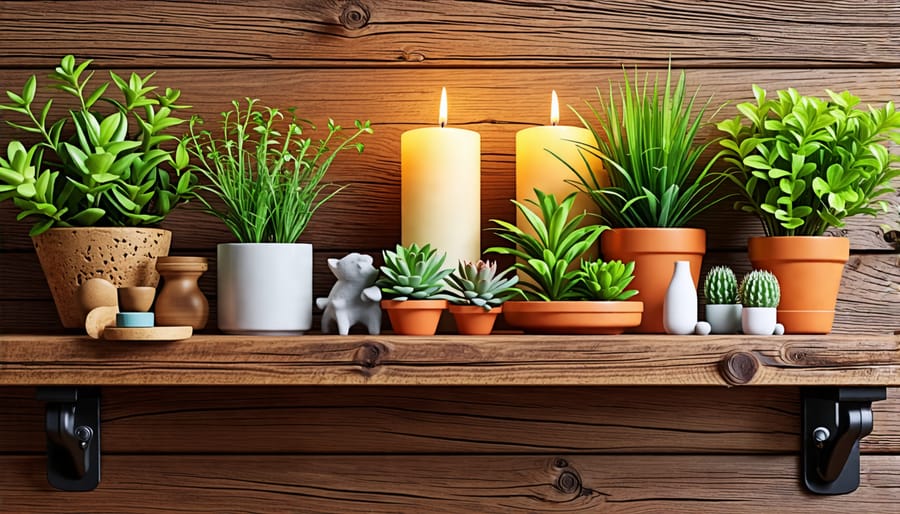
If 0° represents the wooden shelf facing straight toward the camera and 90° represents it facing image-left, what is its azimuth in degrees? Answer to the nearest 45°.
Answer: approximately 0°
